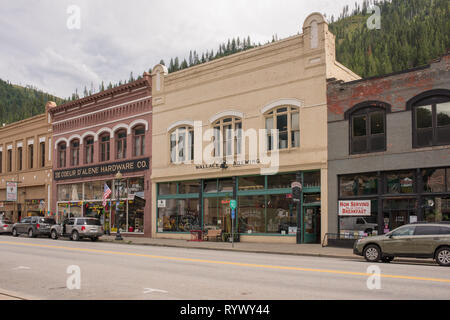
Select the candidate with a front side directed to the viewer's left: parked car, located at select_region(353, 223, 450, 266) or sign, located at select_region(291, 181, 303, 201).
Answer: the parked car

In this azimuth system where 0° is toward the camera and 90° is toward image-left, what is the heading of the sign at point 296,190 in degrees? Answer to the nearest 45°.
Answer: approximately 0°

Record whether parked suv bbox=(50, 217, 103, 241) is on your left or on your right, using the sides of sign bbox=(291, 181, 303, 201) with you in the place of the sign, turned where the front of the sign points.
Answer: on your right

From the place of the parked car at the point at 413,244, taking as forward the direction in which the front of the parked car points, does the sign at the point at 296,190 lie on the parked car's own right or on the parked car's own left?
on the parked car's own right

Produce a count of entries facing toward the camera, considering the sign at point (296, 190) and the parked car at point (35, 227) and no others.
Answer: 1

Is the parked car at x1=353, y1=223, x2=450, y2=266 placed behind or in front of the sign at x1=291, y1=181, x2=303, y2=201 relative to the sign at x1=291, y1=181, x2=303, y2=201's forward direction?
in front

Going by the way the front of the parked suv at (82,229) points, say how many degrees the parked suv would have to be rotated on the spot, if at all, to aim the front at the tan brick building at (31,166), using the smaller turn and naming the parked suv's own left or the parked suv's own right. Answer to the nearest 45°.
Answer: approximately 45° to the parked suv's own right

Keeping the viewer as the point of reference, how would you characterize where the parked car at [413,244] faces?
facing to the left of the viewer

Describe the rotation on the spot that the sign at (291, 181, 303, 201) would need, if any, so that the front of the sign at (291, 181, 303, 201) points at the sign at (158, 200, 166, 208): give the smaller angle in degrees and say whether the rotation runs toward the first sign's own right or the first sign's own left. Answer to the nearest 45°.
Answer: approximately 135° to the first sign's own right
